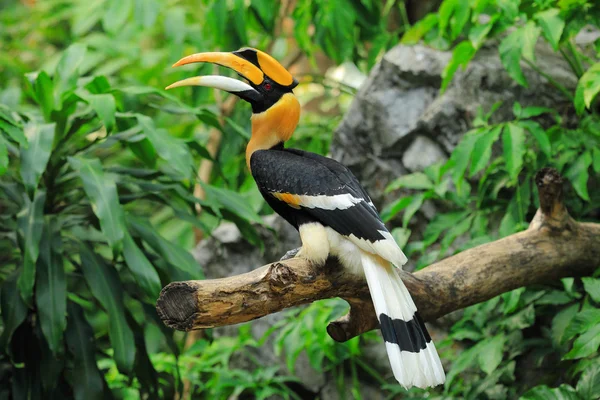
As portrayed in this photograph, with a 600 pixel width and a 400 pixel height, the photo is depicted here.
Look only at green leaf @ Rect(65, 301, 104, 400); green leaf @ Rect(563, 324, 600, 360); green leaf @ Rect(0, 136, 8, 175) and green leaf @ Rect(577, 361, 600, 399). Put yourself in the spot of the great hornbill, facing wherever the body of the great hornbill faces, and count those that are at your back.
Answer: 2

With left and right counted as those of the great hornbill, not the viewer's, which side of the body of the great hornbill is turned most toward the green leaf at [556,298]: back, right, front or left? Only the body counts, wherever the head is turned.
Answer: back

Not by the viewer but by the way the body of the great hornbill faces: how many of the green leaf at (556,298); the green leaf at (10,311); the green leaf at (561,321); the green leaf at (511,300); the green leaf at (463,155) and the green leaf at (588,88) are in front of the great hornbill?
1

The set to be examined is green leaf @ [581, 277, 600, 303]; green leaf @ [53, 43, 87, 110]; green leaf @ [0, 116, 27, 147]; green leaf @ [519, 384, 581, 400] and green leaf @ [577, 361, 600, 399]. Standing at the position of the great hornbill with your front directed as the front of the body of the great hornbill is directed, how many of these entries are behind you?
3

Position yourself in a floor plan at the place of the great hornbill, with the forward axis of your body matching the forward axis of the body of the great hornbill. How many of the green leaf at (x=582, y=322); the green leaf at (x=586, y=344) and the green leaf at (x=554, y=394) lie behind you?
3

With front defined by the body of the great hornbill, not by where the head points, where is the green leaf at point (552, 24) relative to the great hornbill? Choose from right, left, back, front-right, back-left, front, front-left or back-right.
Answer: back-right

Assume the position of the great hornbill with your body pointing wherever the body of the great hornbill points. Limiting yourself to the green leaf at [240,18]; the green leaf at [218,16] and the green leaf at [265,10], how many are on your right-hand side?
3

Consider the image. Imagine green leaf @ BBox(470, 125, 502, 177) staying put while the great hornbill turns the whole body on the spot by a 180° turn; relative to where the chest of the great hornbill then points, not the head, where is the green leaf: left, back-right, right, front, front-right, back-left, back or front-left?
front-left

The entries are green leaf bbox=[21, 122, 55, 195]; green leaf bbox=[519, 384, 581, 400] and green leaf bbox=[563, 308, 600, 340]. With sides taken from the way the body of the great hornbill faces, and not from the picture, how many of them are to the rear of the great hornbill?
2

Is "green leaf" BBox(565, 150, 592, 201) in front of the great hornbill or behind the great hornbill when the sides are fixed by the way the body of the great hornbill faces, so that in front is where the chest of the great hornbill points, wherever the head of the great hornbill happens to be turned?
behind

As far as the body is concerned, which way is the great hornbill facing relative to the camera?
to the viewer's left

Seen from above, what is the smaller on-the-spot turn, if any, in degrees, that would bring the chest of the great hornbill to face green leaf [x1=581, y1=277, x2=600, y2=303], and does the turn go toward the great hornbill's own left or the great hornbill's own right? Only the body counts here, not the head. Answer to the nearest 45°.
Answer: approximately 180°

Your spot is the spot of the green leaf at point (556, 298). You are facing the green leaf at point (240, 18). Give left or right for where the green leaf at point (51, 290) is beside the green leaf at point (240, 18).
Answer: left

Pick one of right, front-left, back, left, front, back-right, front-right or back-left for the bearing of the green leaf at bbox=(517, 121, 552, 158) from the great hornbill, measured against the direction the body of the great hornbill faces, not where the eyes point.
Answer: back-right

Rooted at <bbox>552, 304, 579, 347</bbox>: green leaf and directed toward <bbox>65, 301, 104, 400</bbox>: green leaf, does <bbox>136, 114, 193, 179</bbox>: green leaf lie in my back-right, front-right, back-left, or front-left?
front-right

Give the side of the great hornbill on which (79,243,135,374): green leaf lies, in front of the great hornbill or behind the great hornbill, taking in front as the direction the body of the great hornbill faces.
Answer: in front

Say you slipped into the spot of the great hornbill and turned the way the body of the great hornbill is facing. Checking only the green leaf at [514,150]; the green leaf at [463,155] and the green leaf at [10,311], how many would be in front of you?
1
